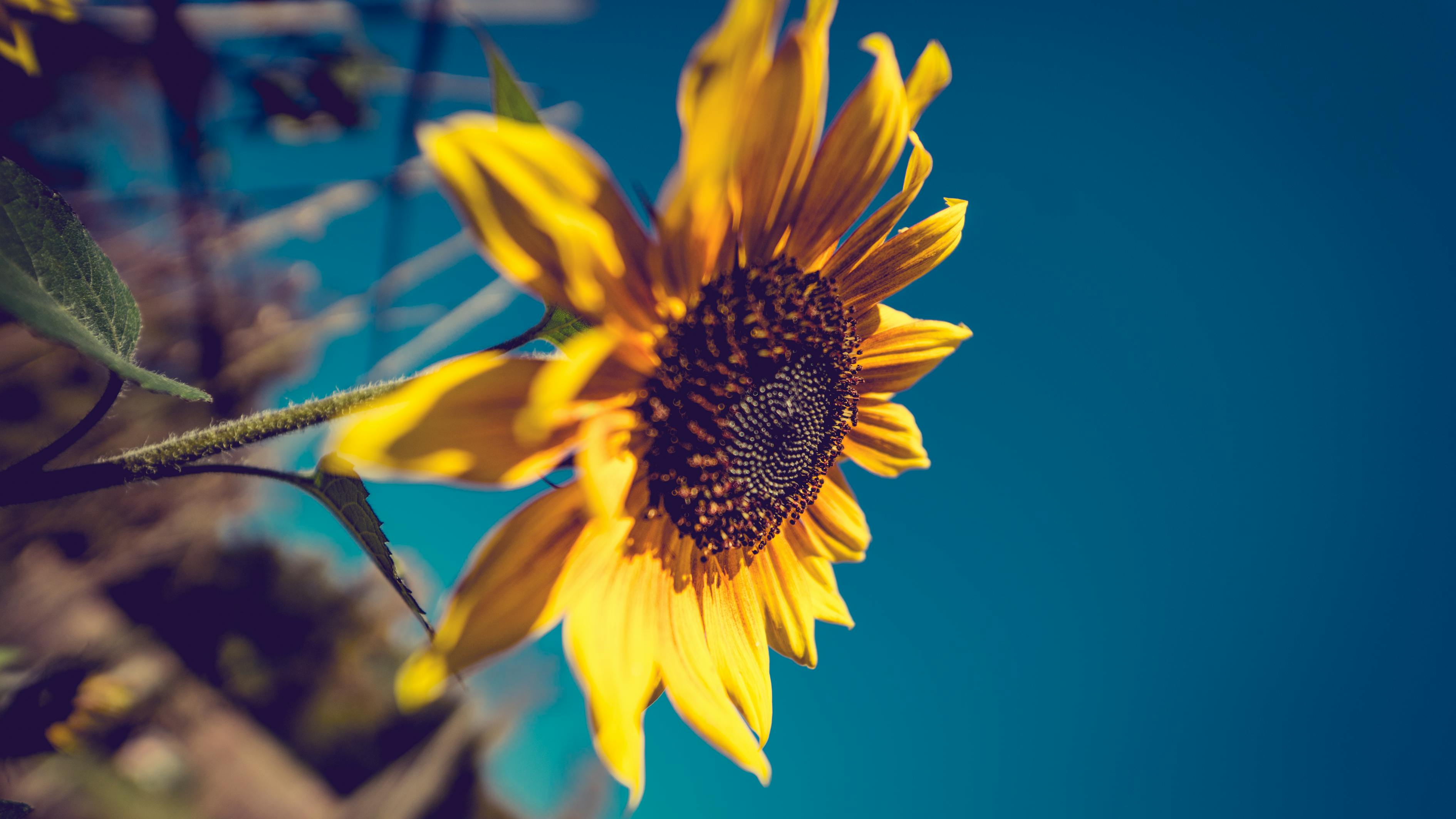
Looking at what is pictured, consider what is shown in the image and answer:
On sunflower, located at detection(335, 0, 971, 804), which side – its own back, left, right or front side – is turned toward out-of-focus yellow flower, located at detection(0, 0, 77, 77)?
back

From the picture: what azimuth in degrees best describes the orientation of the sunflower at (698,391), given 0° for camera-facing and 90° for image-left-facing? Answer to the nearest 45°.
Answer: approximately 315°
